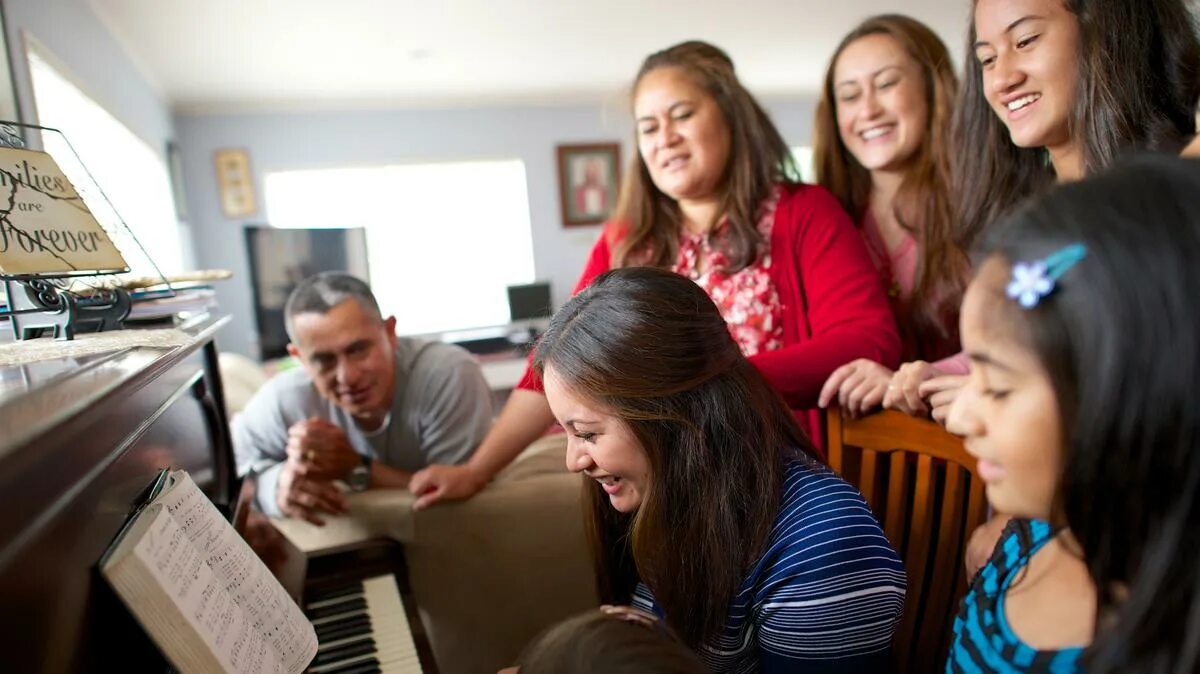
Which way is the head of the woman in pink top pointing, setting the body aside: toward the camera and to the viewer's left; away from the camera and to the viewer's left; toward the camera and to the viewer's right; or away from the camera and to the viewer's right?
toward the camera and to the viewer's left

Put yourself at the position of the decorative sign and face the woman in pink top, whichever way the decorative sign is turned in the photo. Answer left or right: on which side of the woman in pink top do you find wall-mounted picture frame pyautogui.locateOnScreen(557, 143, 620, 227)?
left

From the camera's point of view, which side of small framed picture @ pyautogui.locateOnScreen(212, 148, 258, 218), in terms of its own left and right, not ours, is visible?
front

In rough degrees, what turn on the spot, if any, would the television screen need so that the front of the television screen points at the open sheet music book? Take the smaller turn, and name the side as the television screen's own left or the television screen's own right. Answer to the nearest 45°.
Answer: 0° — it already faces it

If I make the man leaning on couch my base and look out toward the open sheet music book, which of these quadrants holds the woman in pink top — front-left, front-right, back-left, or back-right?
front-left

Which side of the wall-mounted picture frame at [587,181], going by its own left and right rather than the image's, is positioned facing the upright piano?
front

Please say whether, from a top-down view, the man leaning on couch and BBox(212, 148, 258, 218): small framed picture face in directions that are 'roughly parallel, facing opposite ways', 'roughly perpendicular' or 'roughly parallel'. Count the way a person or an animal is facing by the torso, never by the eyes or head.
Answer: roughly parallel

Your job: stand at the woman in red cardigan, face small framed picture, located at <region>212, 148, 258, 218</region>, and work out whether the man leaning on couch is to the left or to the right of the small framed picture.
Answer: left

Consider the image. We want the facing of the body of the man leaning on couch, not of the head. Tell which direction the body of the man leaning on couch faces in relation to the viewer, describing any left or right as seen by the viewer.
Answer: facing the viewer

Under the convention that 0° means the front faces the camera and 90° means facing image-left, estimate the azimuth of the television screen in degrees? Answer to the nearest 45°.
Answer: approximately 0°

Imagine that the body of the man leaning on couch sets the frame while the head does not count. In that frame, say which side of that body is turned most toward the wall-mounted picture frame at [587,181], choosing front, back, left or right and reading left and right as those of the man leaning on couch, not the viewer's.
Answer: back

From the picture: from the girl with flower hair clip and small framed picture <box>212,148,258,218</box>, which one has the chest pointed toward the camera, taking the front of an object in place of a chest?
the small framed picture

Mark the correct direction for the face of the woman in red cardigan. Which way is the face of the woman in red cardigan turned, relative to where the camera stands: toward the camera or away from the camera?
toward the camera

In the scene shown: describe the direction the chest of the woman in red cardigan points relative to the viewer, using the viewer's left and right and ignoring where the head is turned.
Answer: facing the viewer and to the left of the viewer

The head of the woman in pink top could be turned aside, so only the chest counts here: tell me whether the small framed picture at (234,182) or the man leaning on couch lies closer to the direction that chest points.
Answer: the man leaning on couch

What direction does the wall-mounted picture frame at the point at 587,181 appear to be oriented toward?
toward the camera

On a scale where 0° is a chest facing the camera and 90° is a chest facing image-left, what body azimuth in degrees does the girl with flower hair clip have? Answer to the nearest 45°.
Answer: approximately 90°
